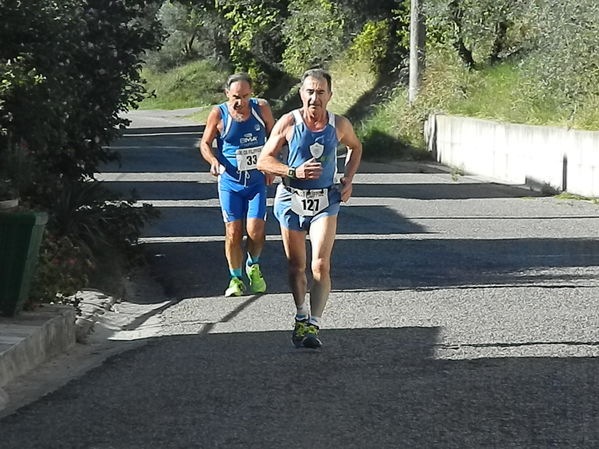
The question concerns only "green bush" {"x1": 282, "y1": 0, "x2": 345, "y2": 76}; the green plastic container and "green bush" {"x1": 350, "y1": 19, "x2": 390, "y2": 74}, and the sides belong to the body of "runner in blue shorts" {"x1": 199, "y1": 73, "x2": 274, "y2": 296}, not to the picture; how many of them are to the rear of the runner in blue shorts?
2

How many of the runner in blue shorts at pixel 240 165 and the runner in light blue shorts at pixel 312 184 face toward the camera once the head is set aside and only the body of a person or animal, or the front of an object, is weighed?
2

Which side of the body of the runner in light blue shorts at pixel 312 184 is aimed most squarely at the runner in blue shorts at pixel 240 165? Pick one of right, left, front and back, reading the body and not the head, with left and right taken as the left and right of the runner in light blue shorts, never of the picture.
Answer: back

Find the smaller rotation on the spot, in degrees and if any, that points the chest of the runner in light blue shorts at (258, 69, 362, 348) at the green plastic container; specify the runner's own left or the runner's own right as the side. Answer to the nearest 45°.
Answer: approximately 90° to the runner's own right

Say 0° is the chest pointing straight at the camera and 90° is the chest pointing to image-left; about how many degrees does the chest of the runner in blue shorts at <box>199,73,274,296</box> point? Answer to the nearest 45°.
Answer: approximately 0°

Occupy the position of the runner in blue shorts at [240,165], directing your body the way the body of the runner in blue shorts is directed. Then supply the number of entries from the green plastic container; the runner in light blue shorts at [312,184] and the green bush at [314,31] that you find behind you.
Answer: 1

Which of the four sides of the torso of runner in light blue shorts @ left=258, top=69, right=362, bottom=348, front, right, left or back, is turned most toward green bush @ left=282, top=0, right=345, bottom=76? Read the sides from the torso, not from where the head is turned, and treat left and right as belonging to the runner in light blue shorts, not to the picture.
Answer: back

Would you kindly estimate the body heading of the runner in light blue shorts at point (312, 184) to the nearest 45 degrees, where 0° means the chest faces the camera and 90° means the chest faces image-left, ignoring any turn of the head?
approximately 0°

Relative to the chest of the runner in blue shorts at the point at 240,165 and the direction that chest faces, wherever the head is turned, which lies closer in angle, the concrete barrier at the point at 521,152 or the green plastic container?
the green plastic container

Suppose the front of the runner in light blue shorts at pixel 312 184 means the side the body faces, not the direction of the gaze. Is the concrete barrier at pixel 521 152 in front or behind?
behind

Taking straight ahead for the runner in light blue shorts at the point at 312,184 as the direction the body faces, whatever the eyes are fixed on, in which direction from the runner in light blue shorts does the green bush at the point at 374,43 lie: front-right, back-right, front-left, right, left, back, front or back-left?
back
